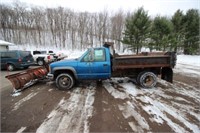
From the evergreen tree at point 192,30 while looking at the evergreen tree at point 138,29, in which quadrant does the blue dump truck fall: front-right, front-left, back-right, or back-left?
front-left

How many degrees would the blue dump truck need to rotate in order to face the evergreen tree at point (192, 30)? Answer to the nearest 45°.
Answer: approximately 135° to its right

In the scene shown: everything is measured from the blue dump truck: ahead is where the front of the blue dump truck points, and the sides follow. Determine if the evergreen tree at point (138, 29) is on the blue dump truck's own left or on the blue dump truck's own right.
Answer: on the blue dump truck's own right

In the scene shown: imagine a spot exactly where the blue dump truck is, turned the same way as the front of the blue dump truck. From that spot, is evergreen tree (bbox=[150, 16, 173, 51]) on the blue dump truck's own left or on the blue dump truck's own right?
on the blue dump truck's own right

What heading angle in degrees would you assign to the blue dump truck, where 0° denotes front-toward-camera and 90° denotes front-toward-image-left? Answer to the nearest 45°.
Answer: approximately 90°

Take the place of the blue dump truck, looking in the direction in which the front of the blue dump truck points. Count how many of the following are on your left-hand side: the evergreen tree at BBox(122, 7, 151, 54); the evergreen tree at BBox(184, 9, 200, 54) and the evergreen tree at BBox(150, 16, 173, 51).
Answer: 0
